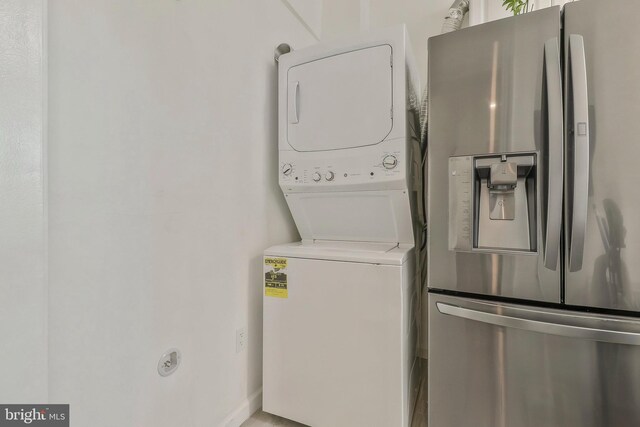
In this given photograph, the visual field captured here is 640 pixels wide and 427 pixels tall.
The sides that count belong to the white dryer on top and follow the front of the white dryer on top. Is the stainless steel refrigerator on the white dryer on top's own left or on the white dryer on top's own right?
on the white dryer on top's own left

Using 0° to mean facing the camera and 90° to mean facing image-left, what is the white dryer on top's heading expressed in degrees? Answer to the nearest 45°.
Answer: approximately 45°
